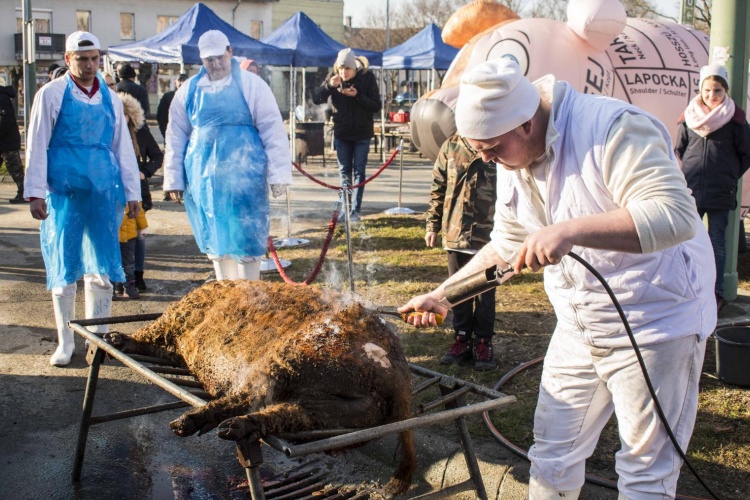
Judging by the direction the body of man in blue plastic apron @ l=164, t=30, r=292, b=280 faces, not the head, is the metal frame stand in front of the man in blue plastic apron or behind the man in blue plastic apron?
in front

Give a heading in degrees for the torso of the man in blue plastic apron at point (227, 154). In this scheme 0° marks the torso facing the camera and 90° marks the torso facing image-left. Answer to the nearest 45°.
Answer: approximately 0°

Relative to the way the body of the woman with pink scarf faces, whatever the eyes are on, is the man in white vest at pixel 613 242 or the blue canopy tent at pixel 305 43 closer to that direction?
the man in white vest

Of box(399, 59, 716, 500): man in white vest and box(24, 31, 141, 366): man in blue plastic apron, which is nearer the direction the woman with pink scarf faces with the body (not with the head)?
the man in white vest

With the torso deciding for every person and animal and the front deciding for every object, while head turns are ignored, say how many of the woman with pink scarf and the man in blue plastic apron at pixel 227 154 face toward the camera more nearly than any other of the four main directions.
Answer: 2

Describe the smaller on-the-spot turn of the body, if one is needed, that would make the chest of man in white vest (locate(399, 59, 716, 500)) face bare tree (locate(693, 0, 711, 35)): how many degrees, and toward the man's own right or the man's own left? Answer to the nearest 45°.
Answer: approximately 135° to the man's own right

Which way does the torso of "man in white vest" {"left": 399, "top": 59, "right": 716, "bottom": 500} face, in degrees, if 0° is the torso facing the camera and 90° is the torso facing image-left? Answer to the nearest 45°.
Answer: approximately 45°

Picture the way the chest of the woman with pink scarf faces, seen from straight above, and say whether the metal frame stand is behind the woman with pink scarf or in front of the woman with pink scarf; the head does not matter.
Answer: in front

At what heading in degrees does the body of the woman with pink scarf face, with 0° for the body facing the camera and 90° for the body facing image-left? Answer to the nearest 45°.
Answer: approximately 0°

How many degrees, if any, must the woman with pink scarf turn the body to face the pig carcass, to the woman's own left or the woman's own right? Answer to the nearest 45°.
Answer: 0° — they already face it
